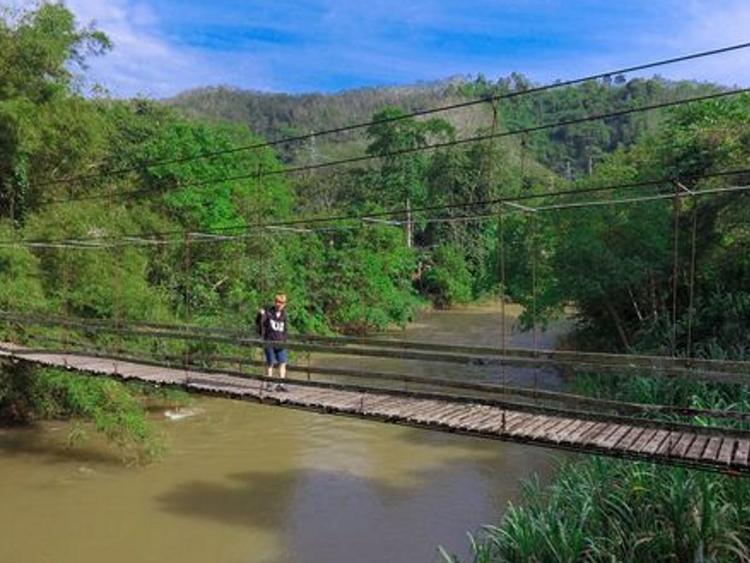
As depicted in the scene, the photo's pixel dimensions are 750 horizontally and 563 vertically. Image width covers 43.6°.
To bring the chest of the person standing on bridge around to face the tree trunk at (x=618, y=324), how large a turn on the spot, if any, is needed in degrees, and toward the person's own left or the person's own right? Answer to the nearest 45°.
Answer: approximately 90° to the person's own left

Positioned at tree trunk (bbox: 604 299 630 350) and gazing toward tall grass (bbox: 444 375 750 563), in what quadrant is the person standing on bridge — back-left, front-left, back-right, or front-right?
front-right

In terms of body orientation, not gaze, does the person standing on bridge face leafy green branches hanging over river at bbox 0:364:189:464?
no

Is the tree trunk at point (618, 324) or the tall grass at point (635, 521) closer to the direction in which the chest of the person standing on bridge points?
the tall grass

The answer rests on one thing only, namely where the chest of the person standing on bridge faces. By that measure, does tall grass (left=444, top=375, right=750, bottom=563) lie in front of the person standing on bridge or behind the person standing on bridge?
in front

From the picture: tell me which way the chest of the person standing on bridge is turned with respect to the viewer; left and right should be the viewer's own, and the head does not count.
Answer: facing the viewer and to the right of the viewer

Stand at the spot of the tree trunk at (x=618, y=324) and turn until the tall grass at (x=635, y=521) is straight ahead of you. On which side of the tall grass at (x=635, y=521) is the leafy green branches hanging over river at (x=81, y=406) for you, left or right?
right
